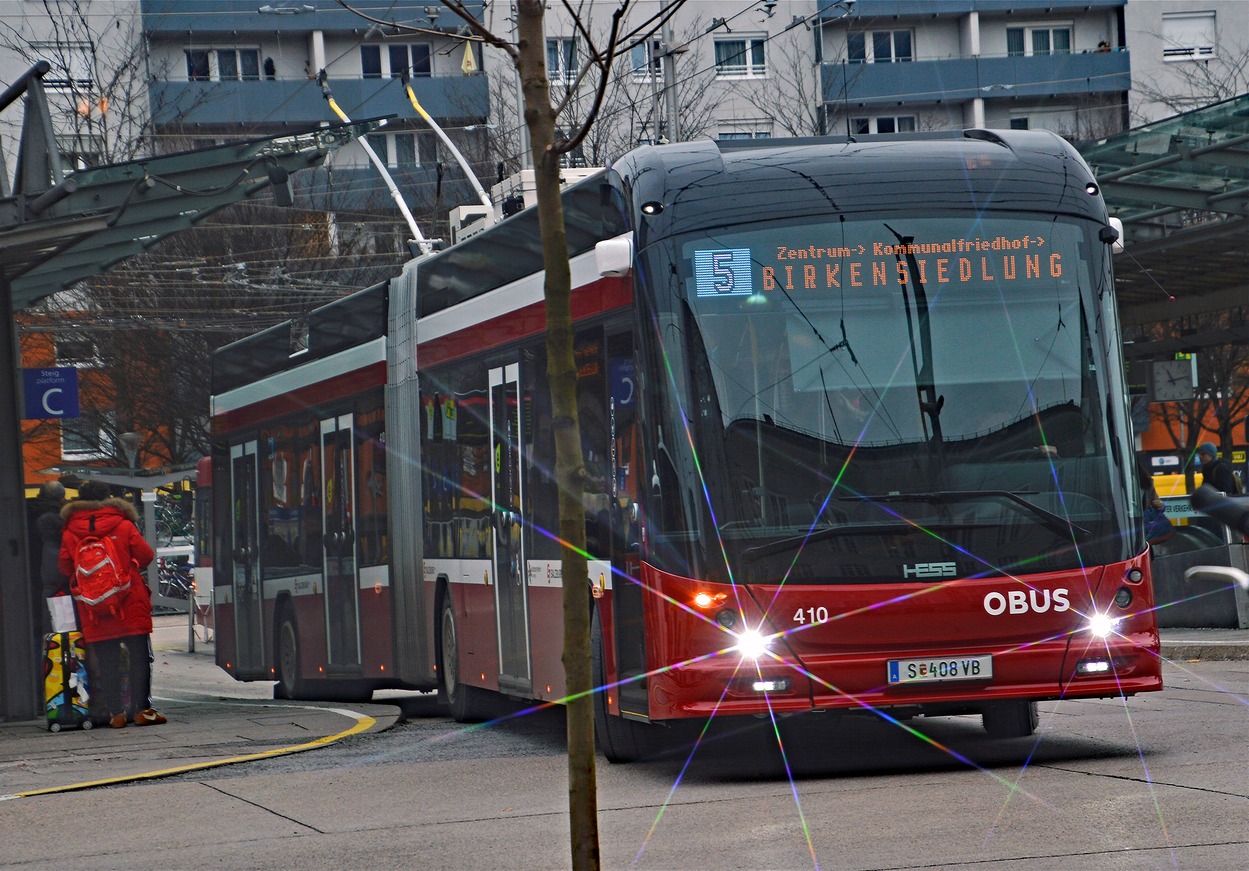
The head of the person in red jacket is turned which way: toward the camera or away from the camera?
away from the camera

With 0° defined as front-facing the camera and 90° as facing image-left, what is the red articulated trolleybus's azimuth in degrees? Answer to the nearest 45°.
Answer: approximately 315°

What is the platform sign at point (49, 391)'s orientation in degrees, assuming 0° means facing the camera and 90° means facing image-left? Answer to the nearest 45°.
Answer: approximately 0°

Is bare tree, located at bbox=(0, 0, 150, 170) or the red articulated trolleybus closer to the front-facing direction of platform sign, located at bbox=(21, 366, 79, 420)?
the red articulated trolleybus

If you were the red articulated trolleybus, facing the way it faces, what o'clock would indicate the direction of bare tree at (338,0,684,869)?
The bare tree is roughly at 2 o'clock from the red articulated trolleybus.

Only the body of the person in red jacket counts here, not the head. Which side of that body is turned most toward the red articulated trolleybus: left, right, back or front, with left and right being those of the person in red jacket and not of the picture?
right

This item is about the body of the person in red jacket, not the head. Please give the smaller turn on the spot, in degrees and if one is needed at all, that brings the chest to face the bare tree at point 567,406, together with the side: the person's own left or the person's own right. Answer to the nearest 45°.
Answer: approximately 135° to the person's own right

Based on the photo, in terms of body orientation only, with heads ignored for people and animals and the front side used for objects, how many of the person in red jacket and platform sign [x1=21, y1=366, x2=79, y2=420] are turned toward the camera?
1

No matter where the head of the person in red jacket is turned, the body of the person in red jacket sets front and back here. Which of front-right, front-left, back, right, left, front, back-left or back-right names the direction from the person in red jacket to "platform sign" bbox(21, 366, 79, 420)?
front-left

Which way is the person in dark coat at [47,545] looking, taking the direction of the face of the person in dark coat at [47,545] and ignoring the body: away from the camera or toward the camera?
away from the camera
